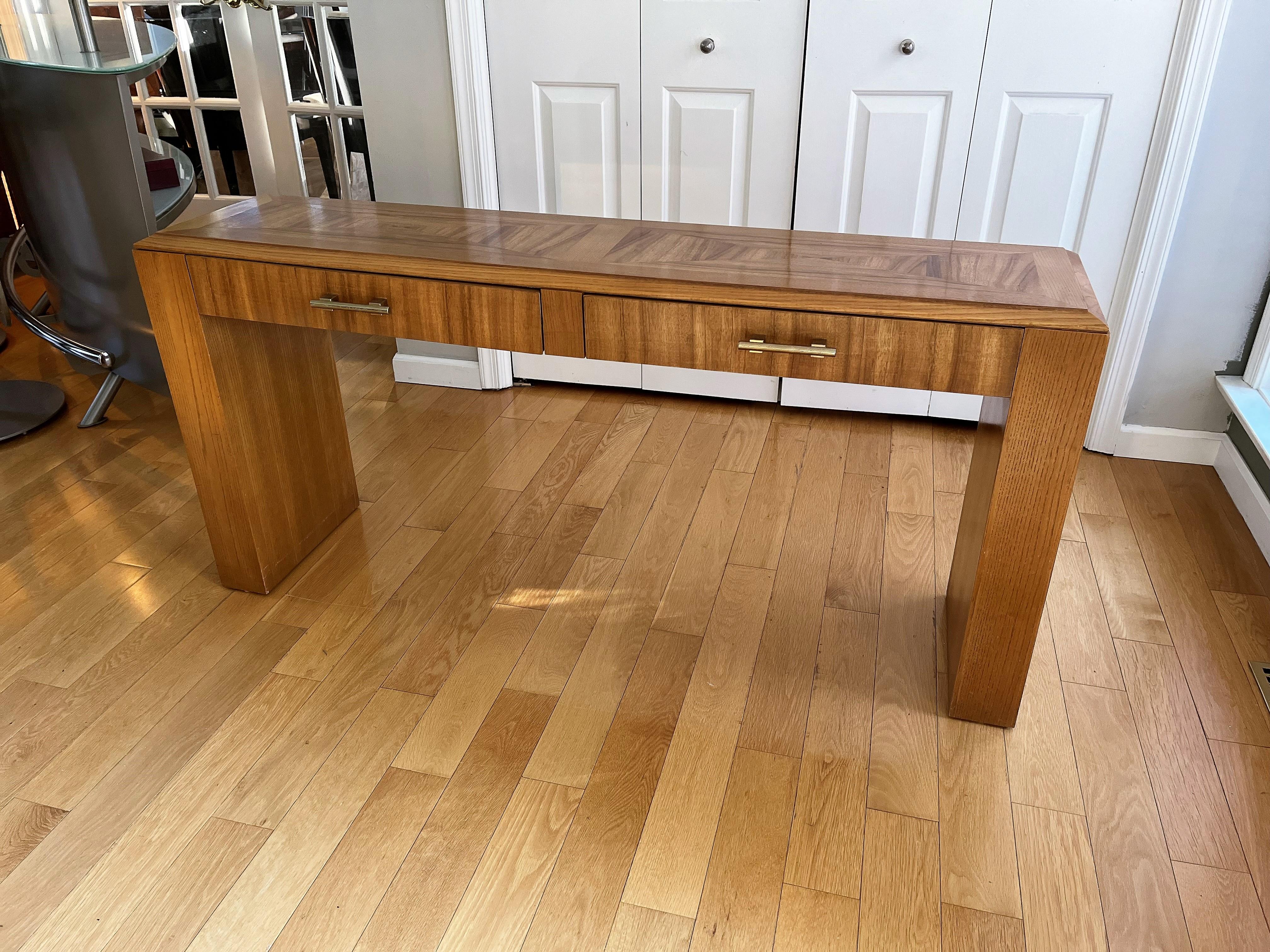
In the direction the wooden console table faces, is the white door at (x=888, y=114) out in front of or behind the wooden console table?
behind

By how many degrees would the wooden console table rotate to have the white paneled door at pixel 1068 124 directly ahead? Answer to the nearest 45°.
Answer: approximately 135° to its left

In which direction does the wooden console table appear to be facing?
toward the camera

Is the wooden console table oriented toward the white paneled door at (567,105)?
no

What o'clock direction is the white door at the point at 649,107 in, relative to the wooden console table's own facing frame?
The white door is roughly at 6 o'clock from the wooden console table.

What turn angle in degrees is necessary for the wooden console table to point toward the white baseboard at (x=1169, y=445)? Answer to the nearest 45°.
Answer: approximately 135° to its left

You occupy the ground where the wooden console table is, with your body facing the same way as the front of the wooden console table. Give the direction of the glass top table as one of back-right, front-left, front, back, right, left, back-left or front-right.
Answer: back-right

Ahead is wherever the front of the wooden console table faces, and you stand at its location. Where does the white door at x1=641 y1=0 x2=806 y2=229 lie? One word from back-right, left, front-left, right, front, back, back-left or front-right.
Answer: back

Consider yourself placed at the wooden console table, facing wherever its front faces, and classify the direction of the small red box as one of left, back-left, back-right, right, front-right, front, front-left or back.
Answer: back-right

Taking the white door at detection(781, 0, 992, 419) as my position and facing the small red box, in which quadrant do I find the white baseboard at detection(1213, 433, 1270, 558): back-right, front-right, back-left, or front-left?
back-left

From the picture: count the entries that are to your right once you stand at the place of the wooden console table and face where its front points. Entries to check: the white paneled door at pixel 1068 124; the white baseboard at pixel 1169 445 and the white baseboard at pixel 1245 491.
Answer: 0

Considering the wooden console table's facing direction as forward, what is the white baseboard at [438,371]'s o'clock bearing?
The white baseboard is roughly at 5 o'clock from the wooden console table.
